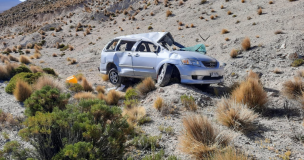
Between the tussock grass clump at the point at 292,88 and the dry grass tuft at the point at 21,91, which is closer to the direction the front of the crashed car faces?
the tussock grass clump

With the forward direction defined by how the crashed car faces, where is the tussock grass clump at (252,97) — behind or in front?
in front

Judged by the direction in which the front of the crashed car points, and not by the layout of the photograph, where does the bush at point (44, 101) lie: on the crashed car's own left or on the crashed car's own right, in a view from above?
on the crashed car's own right

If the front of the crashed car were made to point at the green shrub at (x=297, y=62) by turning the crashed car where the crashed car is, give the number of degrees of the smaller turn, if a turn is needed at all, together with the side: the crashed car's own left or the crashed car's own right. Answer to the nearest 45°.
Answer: approximately 45° to the crashed car's own left

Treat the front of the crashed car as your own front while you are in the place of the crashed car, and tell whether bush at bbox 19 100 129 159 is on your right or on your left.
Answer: on your right

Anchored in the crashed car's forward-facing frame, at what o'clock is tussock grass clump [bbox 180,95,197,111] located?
The tussock grass clump is roughly at 1 o'clock from the crashed car.

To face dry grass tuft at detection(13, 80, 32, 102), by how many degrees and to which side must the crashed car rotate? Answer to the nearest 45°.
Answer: approximately 135° to its right

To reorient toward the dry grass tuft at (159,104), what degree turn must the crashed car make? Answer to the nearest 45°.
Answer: approximately 45° to its right

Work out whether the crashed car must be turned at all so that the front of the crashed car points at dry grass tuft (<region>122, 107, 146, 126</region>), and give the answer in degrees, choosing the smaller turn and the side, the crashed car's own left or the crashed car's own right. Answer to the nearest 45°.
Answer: approximately 45° to the crashed car's own right

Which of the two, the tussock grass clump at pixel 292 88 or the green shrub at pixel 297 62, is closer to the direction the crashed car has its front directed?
the tussock grass clump

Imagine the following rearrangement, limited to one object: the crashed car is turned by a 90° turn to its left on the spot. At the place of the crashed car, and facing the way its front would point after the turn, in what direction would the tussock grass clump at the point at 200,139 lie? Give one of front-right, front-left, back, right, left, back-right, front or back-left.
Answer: back-right

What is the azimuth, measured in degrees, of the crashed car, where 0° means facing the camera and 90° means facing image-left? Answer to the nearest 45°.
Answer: approximately 315°

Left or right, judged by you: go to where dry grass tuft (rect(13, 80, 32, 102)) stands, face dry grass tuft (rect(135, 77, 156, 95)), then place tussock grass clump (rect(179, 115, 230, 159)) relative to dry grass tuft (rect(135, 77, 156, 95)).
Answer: right
